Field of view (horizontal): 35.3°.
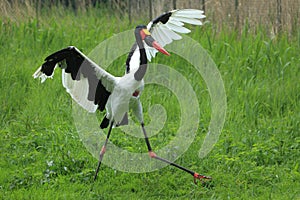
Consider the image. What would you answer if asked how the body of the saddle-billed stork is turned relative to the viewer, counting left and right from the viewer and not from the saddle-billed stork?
facing the viewer and to the right of the viewer
